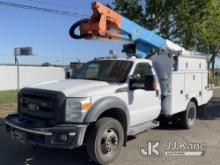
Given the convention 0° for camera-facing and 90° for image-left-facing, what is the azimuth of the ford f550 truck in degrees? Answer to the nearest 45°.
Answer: approximately 45°

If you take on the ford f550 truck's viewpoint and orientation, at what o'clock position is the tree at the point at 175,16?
The tree is roughly at 5 o'clock from the ford f550 truck.

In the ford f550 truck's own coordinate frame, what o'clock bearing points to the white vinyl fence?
The white vinyl fence is roughly at 4 o'clock from the ford f550 truck.
